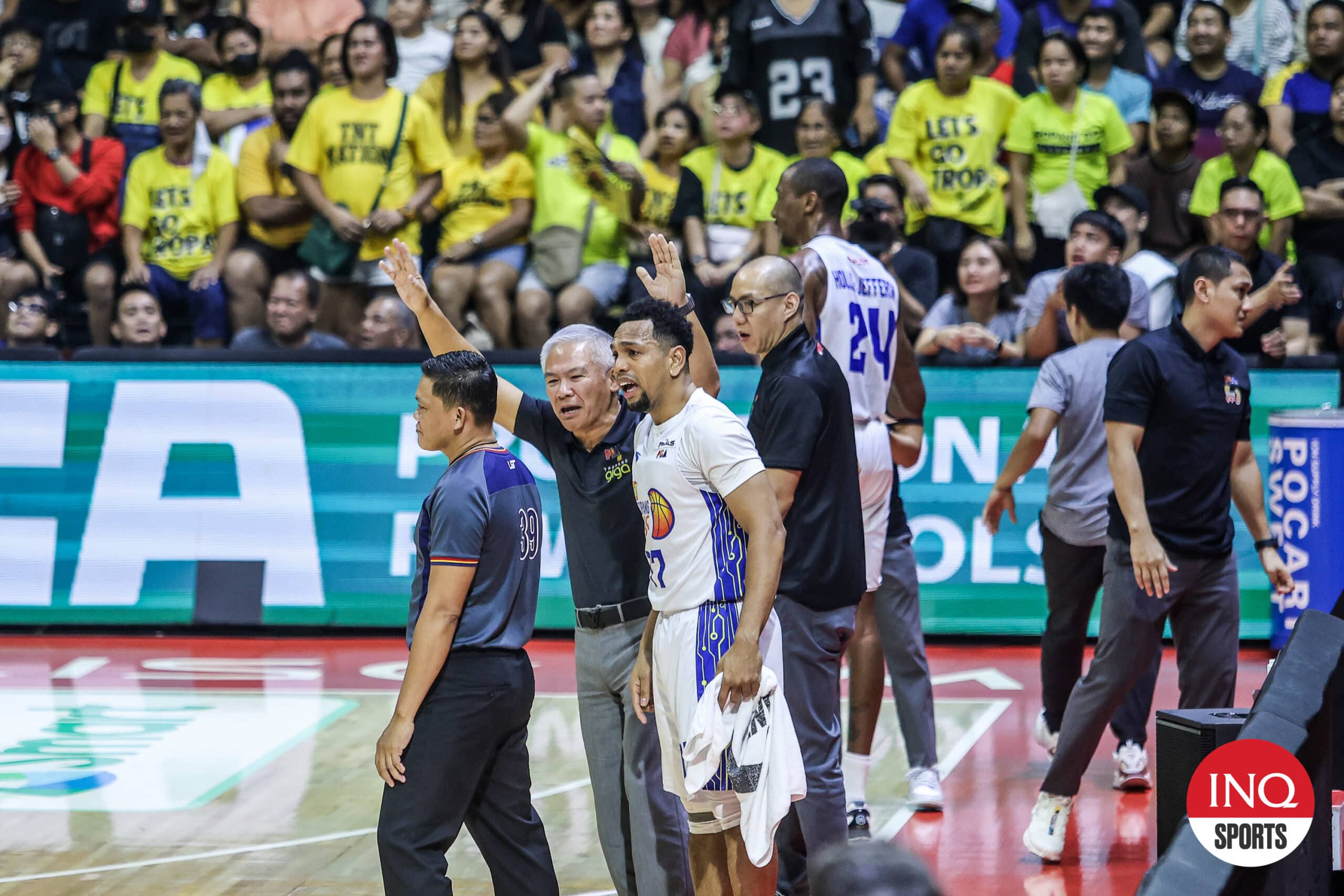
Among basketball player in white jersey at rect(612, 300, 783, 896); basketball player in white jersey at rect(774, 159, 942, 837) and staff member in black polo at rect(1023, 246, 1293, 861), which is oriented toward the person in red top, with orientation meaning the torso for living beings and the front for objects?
basketball player in white jersey at rect(774, 159, 942, 837)

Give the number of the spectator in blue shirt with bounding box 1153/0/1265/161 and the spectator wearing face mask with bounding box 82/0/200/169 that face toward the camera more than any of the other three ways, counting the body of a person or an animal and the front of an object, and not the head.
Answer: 2

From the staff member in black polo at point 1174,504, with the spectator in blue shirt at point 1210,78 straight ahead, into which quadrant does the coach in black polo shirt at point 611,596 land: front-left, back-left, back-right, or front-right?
back-left

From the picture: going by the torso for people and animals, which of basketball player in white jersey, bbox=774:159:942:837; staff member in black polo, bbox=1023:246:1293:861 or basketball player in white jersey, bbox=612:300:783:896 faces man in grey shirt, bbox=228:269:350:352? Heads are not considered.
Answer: basketball player in white jersey, bbox=774:159:942:837

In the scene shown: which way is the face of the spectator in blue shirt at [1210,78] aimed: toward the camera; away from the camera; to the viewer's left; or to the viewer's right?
toward the camera

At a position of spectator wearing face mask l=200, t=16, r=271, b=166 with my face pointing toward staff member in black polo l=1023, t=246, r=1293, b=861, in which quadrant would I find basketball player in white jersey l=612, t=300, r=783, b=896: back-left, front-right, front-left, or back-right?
front-right

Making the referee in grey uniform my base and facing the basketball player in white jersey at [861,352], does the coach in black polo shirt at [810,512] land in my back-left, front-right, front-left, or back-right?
front-right

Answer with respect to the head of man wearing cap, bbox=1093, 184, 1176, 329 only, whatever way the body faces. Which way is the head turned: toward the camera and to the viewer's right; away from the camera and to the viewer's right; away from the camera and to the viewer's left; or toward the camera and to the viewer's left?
toward the camera and to the viewer's left

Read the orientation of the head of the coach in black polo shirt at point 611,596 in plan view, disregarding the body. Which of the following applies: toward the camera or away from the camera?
toward the camera

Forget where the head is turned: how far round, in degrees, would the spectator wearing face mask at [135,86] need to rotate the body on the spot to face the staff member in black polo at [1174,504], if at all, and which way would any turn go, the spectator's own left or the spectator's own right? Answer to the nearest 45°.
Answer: approximately 45° to the spectator's own left

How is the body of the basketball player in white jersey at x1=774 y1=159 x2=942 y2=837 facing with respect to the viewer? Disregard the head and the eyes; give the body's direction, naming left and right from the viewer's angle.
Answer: facing away from the viewer and to the left of the viewer

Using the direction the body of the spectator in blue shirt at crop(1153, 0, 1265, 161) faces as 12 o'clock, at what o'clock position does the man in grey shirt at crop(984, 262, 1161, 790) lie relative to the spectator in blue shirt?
The man in grey shirt is roughly at 12 o'clock from the spectator in blue shirt.

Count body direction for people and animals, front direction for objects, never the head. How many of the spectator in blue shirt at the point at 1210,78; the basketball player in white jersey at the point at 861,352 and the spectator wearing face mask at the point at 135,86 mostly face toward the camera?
2

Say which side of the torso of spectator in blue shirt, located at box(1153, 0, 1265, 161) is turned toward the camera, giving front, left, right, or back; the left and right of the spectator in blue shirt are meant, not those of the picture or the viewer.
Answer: front

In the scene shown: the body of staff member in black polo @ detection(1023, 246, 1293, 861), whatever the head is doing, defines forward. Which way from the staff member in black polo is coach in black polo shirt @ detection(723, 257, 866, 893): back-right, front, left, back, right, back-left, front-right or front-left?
right

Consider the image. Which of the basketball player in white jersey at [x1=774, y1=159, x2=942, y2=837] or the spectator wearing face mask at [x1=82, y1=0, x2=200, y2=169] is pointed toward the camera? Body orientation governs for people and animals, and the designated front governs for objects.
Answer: the spectator wearing face mask

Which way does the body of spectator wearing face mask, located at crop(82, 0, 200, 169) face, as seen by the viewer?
toward the camera

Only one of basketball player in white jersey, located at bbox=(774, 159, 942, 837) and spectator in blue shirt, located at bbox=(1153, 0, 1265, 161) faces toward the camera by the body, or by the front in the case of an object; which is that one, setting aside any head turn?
the spectator in blue shirt
